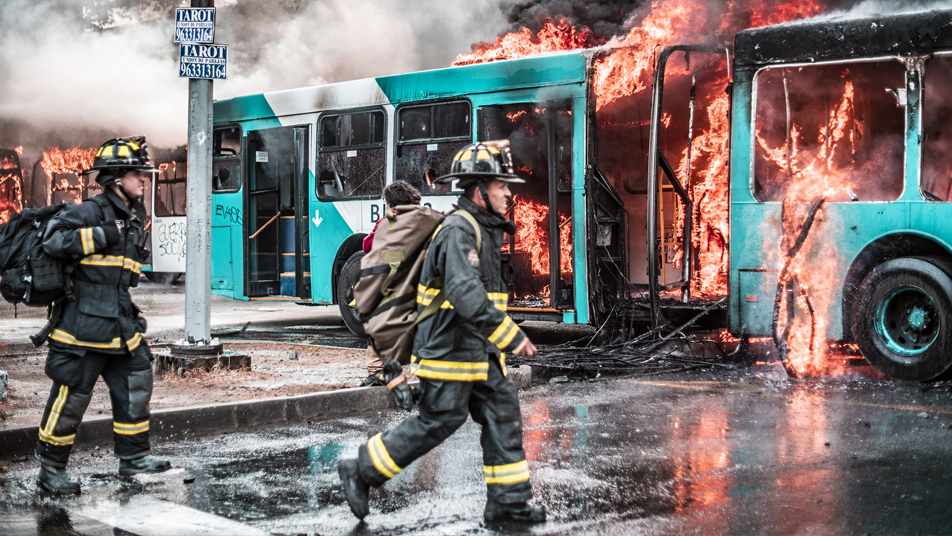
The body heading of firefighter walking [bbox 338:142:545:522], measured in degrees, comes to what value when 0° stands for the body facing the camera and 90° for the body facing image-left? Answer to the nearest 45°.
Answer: approximately 270°

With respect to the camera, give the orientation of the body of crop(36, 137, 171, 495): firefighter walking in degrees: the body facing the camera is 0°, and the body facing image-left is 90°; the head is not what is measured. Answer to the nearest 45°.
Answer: approximately 270°

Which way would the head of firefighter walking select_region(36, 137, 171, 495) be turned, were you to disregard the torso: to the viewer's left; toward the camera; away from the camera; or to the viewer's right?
to the viewer's right

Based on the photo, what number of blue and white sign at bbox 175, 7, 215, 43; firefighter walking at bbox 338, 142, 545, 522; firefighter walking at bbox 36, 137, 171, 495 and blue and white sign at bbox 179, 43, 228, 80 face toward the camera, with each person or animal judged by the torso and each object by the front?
2

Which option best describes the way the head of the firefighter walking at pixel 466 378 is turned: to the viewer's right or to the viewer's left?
to the viewer's right

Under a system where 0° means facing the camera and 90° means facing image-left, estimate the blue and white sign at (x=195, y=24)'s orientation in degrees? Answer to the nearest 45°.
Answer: approximately 0°

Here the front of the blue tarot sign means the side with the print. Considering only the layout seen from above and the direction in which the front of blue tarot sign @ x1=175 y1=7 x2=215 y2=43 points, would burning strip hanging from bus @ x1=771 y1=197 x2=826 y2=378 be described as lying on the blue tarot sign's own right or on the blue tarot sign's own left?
on the blue tarot sign's own left

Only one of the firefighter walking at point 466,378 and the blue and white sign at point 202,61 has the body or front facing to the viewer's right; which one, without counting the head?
the firefighter walking
